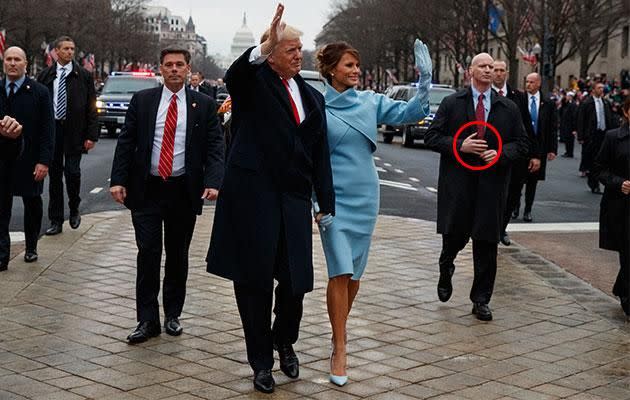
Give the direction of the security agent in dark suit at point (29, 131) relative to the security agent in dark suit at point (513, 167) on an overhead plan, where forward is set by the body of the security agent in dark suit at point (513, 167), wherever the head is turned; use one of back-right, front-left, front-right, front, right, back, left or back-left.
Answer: front-right

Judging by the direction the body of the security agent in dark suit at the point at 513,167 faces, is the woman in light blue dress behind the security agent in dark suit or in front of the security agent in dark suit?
in front

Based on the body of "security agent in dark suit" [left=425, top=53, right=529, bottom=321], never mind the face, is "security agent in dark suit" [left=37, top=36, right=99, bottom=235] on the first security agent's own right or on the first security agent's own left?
on the first security agent's own right

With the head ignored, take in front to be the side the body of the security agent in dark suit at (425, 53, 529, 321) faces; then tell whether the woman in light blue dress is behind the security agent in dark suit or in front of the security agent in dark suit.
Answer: in front

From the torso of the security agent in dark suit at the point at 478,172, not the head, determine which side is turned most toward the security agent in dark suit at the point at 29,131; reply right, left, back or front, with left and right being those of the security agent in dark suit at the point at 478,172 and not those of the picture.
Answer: right

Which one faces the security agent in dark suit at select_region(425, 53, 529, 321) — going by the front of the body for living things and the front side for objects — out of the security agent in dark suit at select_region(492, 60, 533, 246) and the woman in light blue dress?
the security agent in dark suit at select_region(492, 60, 533, 246)

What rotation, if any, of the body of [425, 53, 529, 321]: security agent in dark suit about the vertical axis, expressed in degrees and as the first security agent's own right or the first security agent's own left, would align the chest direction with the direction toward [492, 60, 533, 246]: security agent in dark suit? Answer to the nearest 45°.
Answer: approximately 180°

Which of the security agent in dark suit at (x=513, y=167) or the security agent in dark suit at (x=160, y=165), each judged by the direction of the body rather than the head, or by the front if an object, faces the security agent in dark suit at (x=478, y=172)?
the security agent in dark suit at (x=513, y=167)

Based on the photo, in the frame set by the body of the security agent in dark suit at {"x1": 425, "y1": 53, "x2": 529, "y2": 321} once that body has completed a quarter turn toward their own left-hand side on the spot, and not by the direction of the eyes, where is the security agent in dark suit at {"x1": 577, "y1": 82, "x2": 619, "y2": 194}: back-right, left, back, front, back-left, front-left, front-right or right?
left
